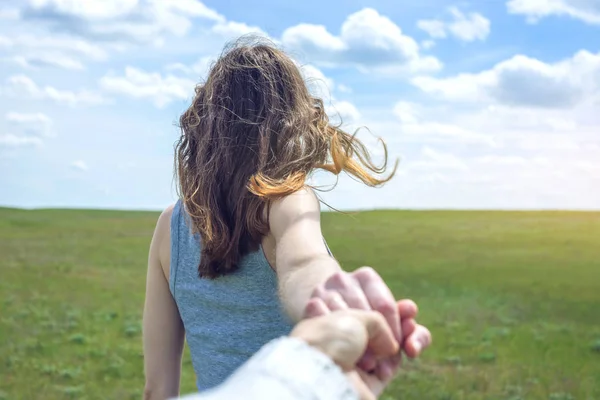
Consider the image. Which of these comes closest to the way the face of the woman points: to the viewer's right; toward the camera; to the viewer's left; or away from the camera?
away from the camera

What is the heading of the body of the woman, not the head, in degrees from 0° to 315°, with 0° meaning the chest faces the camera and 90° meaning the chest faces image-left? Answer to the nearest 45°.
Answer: approximately 180°
